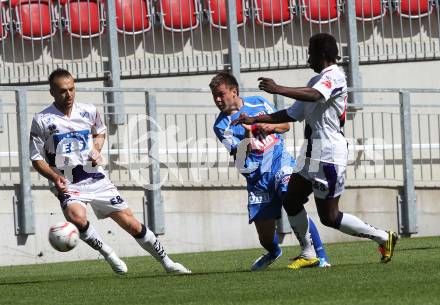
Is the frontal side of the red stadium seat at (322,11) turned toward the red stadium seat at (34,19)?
no

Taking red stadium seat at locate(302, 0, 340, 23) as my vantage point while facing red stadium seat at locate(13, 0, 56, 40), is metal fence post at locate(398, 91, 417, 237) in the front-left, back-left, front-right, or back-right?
back-left

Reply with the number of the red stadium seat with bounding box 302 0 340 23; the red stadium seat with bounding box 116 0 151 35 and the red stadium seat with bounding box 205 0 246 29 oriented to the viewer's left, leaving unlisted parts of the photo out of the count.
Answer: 0

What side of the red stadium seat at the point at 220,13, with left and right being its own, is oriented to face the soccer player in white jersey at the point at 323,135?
front

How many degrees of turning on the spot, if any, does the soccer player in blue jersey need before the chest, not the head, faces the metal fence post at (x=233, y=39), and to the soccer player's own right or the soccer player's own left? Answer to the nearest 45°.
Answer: approximately 135° to the soccer player's own right

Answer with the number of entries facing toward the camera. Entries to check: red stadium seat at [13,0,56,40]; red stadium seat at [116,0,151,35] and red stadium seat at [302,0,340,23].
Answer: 3

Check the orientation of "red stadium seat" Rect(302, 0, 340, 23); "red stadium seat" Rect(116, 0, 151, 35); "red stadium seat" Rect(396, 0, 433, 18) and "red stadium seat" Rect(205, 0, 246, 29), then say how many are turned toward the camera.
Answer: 4

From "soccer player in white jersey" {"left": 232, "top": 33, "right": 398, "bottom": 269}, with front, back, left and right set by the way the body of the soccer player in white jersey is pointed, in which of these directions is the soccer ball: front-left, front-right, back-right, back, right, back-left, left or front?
front

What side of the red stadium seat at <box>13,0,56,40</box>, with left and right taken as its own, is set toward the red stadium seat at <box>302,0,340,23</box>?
left

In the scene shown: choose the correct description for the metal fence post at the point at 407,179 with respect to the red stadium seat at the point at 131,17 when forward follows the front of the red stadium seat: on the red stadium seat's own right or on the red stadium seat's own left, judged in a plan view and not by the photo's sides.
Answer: on the red stadium seat's own left

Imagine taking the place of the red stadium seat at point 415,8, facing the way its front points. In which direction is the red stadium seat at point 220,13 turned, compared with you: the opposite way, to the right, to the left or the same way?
the same way

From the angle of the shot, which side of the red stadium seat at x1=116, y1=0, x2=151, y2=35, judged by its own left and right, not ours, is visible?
front

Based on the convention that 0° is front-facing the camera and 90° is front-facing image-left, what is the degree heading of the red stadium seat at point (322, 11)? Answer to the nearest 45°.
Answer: approximately 0°

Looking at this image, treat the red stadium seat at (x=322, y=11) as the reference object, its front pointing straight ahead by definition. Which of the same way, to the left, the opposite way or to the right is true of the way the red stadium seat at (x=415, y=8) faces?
the same way

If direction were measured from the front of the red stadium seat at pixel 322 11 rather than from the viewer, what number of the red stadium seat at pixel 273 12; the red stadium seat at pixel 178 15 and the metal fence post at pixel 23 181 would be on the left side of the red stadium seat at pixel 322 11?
0

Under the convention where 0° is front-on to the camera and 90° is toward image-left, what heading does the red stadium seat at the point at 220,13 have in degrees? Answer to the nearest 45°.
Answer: approximately 0°

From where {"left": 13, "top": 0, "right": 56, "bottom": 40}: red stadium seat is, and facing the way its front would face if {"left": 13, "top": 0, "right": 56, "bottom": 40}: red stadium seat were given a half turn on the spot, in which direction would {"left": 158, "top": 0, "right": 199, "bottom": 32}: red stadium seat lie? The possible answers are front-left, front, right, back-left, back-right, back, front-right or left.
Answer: right

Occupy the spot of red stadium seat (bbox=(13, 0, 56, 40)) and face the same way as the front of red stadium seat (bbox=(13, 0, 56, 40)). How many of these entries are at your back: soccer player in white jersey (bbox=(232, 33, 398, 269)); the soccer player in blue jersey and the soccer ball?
0

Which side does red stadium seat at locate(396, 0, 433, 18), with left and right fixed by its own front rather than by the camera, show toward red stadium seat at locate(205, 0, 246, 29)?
right

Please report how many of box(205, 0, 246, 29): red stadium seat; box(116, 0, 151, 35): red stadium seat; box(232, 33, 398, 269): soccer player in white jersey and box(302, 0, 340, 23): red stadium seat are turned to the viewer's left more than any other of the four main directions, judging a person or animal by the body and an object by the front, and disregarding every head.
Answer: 1
